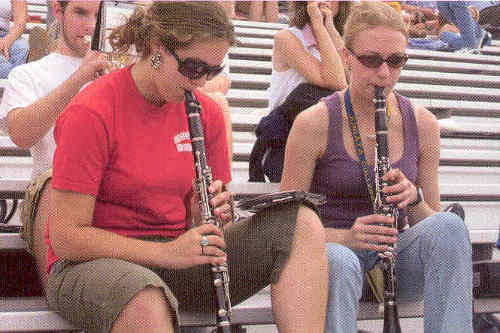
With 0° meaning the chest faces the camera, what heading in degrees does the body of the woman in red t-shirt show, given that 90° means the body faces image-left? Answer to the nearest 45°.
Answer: approximately 315°

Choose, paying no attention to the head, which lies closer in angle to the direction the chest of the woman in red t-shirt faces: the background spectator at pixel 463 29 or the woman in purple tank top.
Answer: the woman in purple tank top

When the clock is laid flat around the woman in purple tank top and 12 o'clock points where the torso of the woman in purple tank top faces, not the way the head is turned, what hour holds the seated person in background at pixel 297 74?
The seated person in background is roughly at 5 o'clock from the woman in purple tank top.

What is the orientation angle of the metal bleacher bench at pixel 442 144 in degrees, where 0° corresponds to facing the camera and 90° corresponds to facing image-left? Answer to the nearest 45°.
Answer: approximately 0°

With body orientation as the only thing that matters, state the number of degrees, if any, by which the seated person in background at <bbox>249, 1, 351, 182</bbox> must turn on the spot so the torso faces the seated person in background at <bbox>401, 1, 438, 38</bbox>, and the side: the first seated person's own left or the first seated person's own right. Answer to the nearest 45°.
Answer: approximately 135° to the first seated person's own left

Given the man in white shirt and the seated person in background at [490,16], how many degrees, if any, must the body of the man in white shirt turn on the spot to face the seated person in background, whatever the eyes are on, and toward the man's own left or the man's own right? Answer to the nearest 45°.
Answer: approximately 90° to the man's own left
